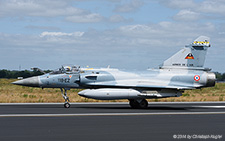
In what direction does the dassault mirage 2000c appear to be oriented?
to the viewer's left
